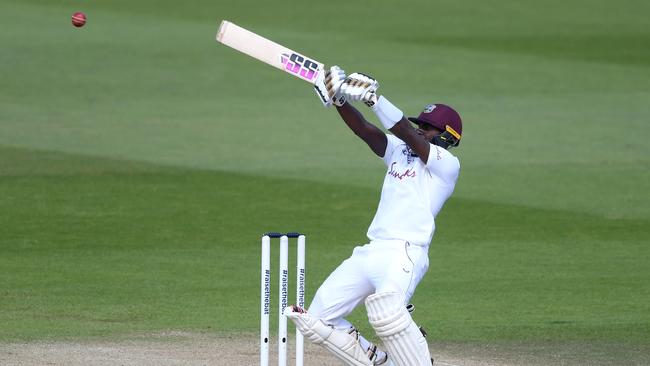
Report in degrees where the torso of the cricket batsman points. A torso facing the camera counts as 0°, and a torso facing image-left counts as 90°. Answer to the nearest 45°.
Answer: approximately 45°
